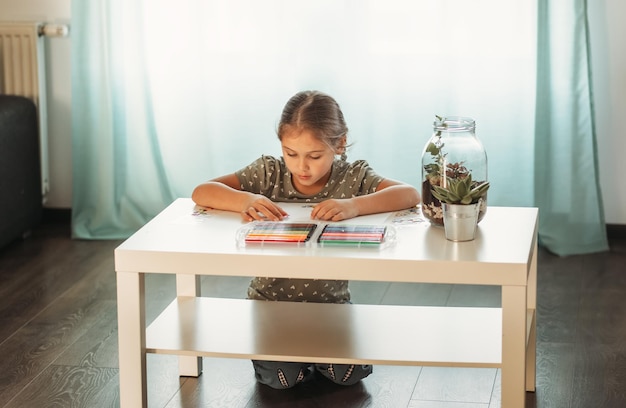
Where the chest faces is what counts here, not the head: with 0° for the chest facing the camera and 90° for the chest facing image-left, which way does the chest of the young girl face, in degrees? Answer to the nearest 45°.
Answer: approximately 0°

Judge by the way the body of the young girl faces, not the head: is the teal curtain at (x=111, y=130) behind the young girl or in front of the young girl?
behind

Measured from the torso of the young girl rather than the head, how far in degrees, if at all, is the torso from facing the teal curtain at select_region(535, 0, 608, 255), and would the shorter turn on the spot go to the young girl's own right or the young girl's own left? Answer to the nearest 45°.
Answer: approximately 135° to the young girl's own left

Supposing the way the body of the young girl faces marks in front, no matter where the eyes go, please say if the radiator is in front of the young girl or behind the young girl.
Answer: behind
